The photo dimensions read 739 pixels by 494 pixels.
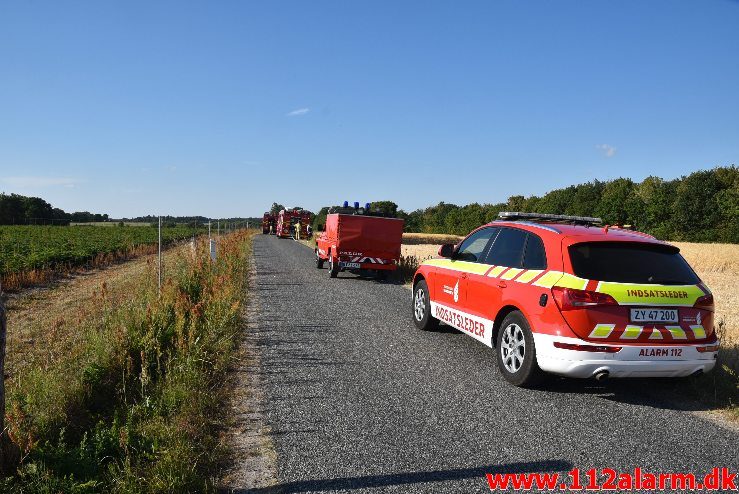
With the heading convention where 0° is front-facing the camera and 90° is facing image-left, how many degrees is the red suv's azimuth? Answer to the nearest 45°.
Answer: approximately 135°

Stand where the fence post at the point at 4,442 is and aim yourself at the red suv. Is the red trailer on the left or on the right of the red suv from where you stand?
left

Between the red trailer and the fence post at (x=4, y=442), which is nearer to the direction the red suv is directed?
the red trailer

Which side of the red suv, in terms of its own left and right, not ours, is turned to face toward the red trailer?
front
